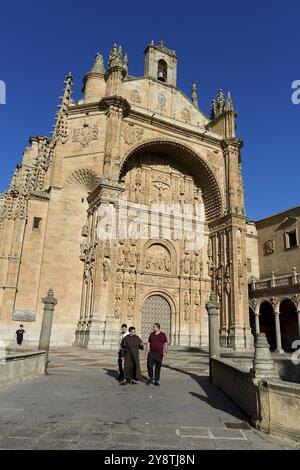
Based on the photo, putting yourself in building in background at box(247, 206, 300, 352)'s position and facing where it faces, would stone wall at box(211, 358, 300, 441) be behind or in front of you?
in front

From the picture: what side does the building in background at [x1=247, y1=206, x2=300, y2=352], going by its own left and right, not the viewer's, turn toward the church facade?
front

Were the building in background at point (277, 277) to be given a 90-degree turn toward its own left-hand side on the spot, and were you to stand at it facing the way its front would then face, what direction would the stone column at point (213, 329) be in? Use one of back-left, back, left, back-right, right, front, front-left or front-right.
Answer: front-right

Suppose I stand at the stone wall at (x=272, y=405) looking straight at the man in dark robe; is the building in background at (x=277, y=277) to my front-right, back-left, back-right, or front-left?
front-right

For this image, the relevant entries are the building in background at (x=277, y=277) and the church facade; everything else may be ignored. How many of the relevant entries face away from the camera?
0

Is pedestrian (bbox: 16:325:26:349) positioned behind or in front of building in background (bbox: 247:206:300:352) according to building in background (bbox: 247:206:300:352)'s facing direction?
in front

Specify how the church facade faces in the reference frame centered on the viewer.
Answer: facing the viewer and to the right of the viewer

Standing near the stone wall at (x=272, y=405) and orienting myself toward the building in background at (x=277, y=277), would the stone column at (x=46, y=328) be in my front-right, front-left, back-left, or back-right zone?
front-left

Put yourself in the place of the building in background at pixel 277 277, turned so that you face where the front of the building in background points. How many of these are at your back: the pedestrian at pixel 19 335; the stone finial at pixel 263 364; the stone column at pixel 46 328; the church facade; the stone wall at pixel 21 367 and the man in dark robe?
0
